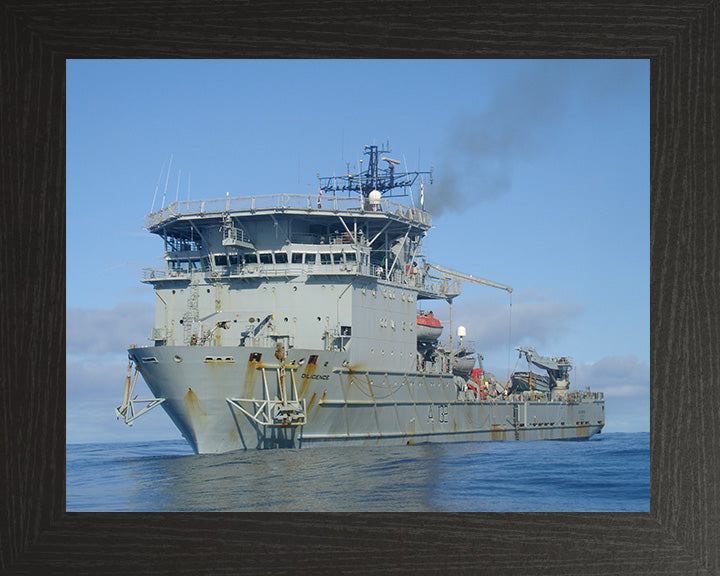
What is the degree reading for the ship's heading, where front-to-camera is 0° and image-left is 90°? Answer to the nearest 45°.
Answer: approximately 45°
